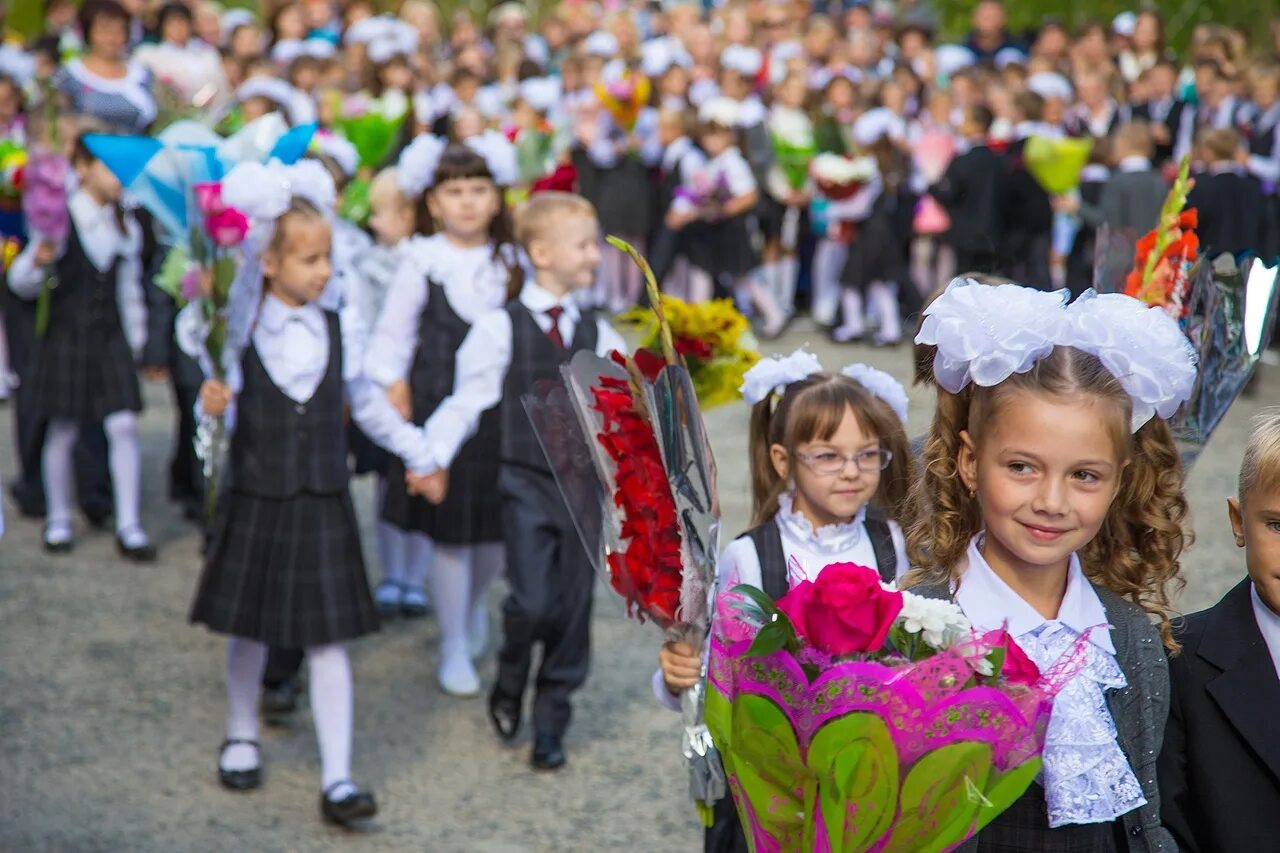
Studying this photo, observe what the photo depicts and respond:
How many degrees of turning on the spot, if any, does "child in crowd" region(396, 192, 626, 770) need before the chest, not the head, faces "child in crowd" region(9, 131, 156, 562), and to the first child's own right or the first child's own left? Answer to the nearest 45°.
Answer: approximately 180°

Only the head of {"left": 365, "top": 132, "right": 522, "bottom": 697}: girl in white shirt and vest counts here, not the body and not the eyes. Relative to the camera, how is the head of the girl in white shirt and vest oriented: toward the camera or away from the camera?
toward the camera

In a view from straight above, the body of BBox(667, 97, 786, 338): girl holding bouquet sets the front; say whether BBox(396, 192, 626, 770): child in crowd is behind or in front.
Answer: in front

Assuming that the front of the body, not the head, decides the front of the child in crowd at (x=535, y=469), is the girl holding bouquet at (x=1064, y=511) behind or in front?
in front

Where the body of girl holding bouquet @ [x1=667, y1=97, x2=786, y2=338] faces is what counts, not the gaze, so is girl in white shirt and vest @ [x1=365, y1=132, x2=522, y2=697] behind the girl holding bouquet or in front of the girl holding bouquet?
in front

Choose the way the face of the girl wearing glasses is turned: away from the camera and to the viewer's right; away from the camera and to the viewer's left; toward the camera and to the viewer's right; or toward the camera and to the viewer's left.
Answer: toward the camera and to the viewer's right

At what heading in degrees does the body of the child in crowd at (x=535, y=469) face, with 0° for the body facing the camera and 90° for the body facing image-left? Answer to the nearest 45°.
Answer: approximately 315°

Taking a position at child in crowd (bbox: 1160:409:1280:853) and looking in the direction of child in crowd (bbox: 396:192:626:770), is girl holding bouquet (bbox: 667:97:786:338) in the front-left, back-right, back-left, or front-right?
front-right

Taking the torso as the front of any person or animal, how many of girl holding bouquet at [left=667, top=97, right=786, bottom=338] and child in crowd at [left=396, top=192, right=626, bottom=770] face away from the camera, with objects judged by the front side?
0

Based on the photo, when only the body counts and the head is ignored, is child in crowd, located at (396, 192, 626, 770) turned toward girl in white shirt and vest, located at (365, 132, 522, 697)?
no

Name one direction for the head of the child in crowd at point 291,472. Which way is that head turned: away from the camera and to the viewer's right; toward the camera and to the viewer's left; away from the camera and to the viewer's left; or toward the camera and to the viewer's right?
toward the camera and to the viewer's right

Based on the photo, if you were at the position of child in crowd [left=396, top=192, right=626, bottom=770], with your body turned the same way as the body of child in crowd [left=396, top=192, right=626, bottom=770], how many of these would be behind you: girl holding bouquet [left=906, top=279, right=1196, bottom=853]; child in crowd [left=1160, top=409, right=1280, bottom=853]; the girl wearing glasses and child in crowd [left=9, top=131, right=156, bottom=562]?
1

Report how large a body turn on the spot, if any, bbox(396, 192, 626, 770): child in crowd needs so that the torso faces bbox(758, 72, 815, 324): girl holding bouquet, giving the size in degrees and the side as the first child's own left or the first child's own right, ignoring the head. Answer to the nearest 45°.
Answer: approximately 135° to the first child's own left

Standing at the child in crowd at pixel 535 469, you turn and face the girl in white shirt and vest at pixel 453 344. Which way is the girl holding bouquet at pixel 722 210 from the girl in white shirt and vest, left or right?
right

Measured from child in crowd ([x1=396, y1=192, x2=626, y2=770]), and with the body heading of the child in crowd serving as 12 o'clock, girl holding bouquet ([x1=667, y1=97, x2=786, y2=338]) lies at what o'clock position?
The girl holding bouquet is roughly at 8 o'clock from the child in crowd.
